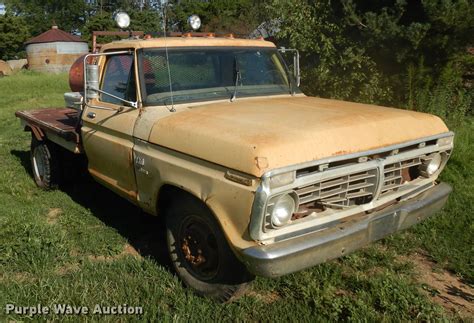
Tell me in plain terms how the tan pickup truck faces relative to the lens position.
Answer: facing the viewer and to the right of the viewer

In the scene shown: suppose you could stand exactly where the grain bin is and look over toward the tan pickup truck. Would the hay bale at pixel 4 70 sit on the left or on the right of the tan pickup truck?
right

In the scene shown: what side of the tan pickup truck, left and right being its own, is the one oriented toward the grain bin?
back

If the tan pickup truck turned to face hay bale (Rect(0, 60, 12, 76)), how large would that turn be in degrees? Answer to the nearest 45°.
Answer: approximately 180°
